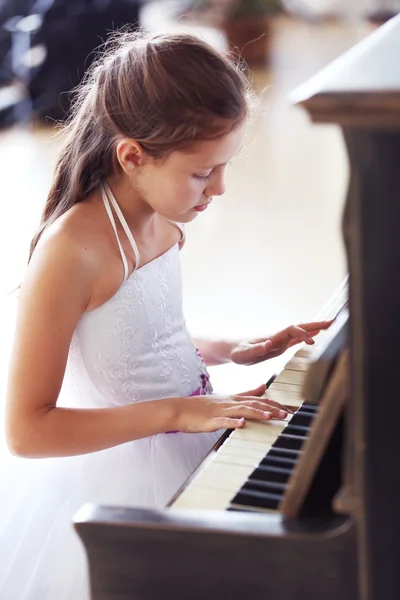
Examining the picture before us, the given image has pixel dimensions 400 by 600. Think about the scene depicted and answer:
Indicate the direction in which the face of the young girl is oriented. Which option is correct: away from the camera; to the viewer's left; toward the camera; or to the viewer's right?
to the viewer's right

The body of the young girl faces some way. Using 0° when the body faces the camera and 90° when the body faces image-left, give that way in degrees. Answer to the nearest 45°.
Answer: approximately 315°

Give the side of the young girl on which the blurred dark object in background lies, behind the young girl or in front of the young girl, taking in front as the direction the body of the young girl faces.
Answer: behind

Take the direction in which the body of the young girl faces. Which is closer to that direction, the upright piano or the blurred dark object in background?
the upright piano

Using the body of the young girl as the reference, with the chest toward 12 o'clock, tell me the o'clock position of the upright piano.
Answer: The upright piano is roughly at 1 o'clock from the young girl.
